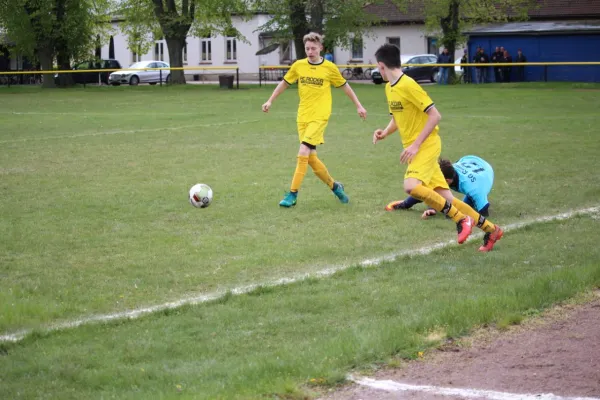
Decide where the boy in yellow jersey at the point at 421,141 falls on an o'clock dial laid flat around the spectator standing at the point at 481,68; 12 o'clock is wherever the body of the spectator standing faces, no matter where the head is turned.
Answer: The boy in yellow jersey is roughly at 12 o'clock from the spectator standing.

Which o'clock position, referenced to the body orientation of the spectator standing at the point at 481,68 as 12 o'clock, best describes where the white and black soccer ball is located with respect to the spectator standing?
The white and black soccer ball is roughly at 12 o'clock from the spectator standing.

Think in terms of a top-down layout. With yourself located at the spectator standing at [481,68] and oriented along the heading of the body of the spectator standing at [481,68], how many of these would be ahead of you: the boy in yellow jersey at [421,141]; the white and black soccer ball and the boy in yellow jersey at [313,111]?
3

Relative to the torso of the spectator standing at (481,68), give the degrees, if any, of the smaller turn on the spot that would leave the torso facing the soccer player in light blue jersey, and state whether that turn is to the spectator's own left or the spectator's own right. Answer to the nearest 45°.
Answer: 0° — they already face them

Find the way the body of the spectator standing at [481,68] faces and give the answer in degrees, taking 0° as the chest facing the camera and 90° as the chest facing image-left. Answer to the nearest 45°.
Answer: approximately 0°

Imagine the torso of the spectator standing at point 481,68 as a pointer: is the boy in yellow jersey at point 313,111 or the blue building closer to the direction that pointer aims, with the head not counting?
the boy in yellow jersey

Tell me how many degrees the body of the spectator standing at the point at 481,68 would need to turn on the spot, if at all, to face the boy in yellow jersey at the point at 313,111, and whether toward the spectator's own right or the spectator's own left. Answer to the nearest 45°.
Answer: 0° — they already face them

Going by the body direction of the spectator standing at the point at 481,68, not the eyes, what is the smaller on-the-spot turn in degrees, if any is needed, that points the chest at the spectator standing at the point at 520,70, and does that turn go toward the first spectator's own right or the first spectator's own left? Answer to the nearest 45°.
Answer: approximately 90° to the first spectator's own left

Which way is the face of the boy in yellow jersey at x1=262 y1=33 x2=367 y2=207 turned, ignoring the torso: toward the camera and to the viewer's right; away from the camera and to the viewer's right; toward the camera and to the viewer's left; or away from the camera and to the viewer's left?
toward the camera and to the viewer's left
